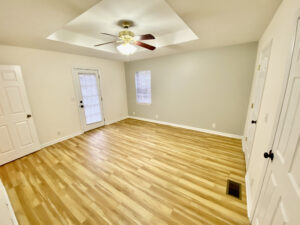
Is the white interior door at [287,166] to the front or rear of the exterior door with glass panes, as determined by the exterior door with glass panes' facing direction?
to the front

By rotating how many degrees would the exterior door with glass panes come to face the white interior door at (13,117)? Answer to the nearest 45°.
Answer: approximately 90° to its right

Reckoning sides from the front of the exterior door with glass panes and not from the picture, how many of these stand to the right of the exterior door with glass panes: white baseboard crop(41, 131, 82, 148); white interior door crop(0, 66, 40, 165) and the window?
2

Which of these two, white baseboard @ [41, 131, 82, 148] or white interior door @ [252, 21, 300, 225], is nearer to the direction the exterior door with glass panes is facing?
the white interior door

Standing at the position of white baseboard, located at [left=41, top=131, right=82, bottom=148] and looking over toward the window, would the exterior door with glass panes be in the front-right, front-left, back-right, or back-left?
front-left

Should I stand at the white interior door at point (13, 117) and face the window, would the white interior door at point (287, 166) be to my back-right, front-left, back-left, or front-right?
front-right

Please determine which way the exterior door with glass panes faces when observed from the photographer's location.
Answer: facing the viewer and to the right of the viewer

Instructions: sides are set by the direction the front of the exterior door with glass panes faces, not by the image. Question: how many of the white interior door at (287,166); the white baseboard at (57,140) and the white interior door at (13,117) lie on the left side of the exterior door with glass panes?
0

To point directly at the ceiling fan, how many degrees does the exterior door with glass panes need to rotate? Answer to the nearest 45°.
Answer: approximately 45° to its right

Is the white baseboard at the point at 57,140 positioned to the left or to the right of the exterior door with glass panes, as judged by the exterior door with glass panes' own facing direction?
on its right

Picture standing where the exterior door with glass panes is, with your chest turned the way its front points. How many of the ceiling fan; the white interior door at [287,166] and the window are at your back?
0

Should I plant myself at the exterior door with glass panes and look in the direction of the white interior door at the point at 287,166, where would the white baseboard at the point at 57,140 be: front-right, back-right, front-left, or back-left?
front-right

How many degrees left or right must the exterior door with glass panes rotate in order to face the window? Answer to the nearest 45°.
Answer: approximately 45° to its left
